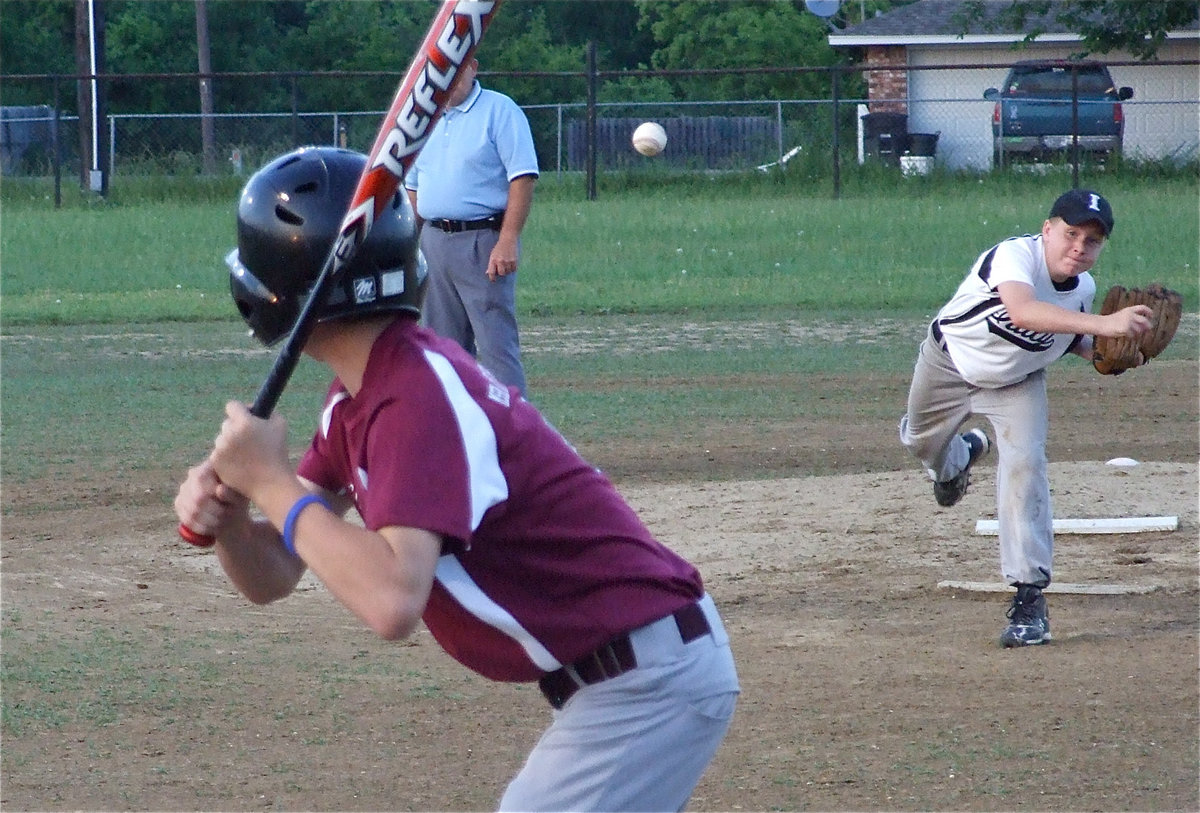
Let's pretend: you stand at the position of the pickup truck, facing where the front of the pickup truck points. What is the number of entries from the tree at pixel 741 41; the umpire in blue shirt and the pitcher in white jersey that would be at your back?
2

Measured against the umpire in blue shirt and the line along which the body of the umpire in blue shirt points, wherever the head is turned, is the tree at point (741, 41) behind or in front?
behind

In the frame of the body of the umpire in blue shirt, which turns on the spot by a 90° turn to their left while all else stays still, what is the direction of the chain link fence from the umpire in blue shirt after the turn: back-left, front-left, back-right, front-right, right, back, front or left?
back-left

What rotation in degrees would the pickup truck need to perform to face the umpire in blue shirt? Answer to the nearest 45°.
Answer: approximately 180°

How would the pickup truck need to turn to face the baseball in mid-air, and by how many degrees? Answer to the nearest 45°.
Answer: approximately 135° to its left

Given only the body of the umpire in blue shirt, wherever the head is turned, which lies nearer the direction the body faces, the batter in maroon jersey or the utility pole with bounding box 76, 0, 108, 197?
the batter in maroon jersey

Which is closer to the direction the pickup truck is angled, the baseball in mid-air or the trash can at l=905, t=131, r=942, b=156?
the trash can

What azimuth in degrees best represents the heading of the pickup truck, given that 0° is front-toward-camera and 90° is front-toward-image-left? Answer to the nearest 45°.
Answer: approximately 180°

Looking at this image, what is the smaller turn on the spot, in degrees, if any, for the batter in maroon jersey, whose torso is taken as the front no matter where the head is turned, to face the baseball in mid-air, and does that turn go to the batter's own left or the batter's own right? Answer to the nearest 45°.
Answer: approximately 90° to the batter's own right

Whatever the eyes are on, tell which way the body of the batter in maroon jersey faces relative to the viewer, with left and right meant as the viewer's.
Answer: facing to the left of the viewer

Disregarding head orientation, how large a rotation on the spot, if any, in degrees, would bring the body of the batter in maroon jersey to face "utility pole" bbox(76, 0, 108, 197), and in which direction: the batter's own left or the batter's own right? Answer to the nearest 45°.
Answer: approximately 90° to the batter's own right
